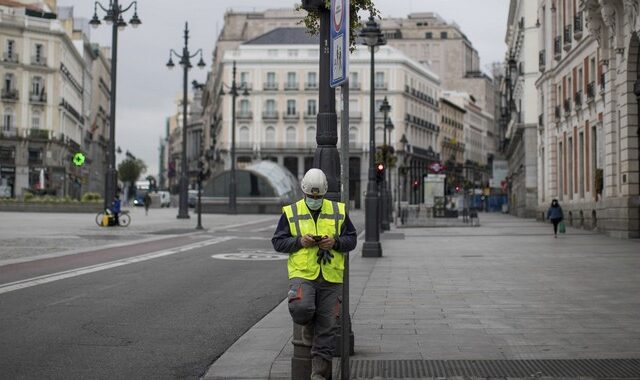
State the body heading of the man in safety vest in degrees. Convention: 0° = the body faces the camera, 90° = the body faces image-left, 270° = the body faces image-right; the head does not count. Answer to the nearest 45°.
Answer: approximately 0°

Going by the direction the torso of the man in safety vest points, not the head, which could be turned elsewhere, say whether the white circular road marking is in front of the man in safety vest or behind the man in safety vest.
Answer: behind
